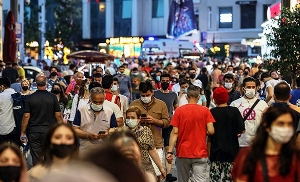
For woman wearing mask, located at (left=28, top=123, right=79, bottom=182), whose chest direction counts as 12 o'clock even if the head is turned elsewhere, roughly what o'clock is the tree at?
The tree is roughly at 7 o'clock from the woman wearing mask.

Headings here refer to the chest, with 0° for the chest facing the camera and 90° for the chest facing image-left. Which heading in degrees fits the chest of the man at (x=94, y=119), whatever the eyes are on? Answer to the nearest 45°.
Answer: approximately 0°

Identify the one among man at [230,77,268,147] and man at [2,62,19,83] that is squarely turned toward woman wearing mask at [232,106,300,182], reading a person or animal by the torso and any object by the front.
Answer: man at [230,77,268,147]

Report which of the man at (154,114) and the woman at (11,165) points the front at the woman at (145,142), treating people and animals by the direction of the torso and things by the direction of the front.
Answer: the man

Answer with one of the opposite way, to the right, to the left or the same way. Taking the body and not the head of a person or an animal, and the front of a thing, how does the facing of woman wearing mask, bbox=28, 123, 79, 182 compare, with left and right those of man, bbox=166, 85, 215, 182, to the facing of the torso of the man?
the opposite way

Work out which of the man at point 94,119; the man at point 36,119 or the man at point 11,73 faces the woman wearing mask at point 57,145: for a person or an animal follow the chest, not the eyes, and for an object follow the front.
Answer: the man at point 94,119

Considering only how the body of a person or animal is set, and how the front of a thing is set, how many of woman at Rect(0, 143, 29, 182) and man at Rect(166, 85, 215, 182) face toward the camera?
1

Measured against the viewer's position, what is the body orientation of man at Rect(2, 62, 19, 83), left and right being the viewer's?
facing away from the viewer

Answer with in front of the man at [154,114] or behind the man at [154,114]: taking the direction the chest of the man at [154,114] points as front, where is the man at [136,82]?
behind

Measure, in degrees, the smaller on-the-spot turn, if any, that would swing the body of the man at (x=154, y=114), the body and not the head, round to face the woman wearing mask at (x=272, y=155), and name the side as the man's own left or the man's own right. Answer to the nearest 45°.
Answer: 0° — they already face them

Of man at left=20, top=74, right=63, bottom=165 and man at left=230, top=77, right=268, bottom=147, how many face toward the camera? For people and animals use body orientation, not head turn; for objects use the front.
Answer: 1
